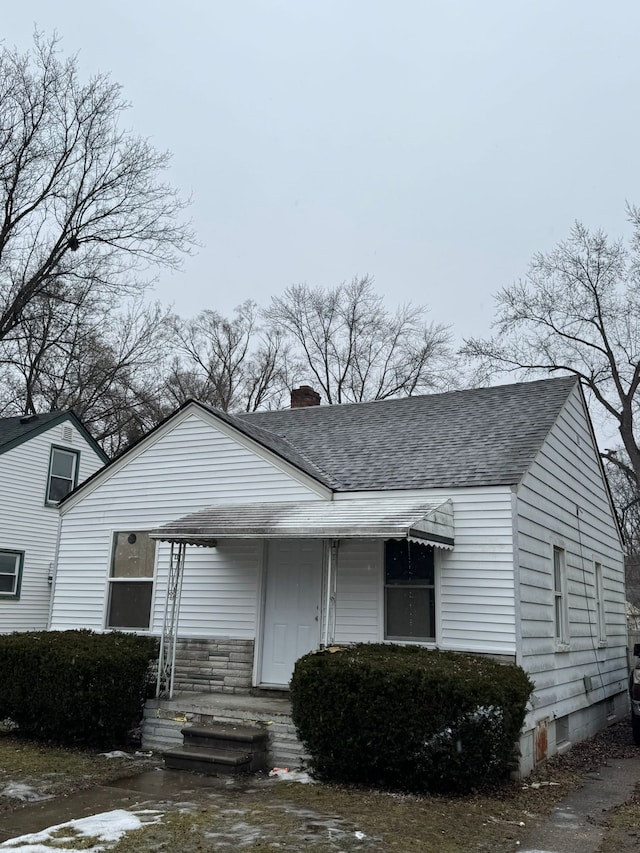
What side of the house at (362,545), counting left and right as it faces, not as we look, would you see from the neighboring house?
right

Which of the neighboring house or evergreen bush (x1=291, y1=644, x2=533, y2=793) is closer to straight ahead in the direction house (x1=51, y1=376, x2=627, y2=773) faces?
the evergreen bush

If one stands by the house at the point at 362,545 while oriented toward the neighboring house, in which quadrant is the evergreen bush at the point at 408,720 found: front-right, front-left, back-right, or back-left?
back-left

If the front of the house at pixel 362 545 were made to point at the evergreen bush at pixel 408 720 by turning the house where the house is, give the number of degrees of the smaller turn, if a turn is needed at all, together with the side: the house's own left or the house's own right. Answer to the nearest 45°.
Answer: approximately 45° to the house's own left

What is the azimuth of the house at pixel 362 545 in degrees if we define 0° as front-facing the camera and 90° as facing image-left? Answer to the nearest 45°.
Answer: approximately 45°
